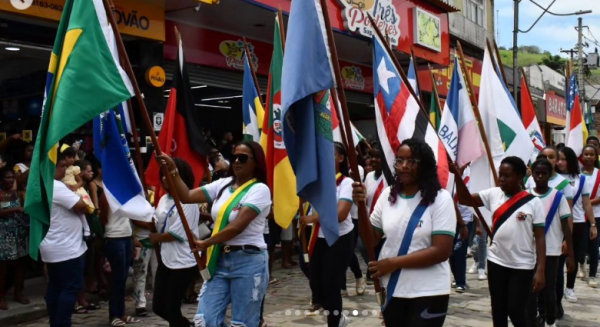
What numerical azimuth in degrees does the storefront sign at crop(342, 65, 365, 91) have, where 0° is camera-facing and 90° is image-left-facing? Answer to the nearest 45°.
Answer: approximately 315°

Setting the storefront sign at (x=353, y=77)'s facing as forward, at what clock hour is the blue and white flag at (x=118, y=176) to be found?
The blue and white flag is roughly at 2 o'clock from the storefront sign.

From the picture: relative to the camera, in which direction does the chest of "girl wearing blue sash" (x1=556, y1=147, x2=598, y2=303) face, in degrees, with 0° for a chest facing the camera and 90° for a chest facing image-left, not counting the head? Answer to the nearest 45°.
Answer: approximately 45°

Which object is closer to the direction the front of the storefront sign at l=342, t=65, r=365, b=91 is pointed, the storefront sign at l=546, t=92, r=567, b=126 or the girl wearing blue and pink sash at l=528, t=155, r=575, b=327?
the girl wearing blue and pink sash

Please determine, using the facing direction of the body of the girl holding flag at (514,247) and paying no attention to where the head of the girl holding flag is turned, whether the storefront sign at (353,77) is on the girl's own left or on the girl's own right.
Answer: on the girl's own right

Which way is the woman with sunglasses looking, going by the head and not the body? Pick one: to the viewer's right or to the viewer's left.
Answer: to the viewer's left

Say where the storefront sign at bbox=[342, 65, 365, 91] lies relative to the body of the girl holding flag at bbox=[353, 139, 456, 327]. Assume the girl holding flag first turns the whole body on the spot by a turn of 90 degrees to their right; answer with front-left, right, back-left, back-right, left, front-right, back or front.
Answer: front-right

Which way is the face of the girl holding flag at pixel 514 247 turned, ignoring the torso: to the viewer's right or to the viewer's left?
to the viewer's left

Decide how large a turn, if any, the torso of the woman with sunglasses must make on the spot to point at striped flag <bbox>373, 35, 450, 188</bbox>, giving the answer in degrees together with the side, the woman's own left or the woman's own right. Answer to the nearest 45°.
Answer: approximately 135° to the woman's own left

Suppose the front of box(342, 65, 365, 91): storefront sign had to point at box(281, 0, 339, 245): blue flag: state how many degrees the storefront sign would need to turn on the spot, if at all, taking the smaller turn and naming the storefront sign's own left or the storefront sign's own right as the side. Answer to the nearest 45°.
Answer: approximately 45° to the storefront sign's own right

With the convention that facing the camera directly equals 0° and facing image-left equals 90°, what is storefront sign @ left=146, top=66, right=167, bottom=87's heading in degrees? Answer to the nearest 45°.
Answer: approximately 315°

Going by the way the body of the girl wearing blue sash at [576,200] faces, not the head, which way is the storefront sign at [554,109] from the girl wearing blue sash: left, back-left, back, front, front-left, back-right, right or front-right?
back-right
